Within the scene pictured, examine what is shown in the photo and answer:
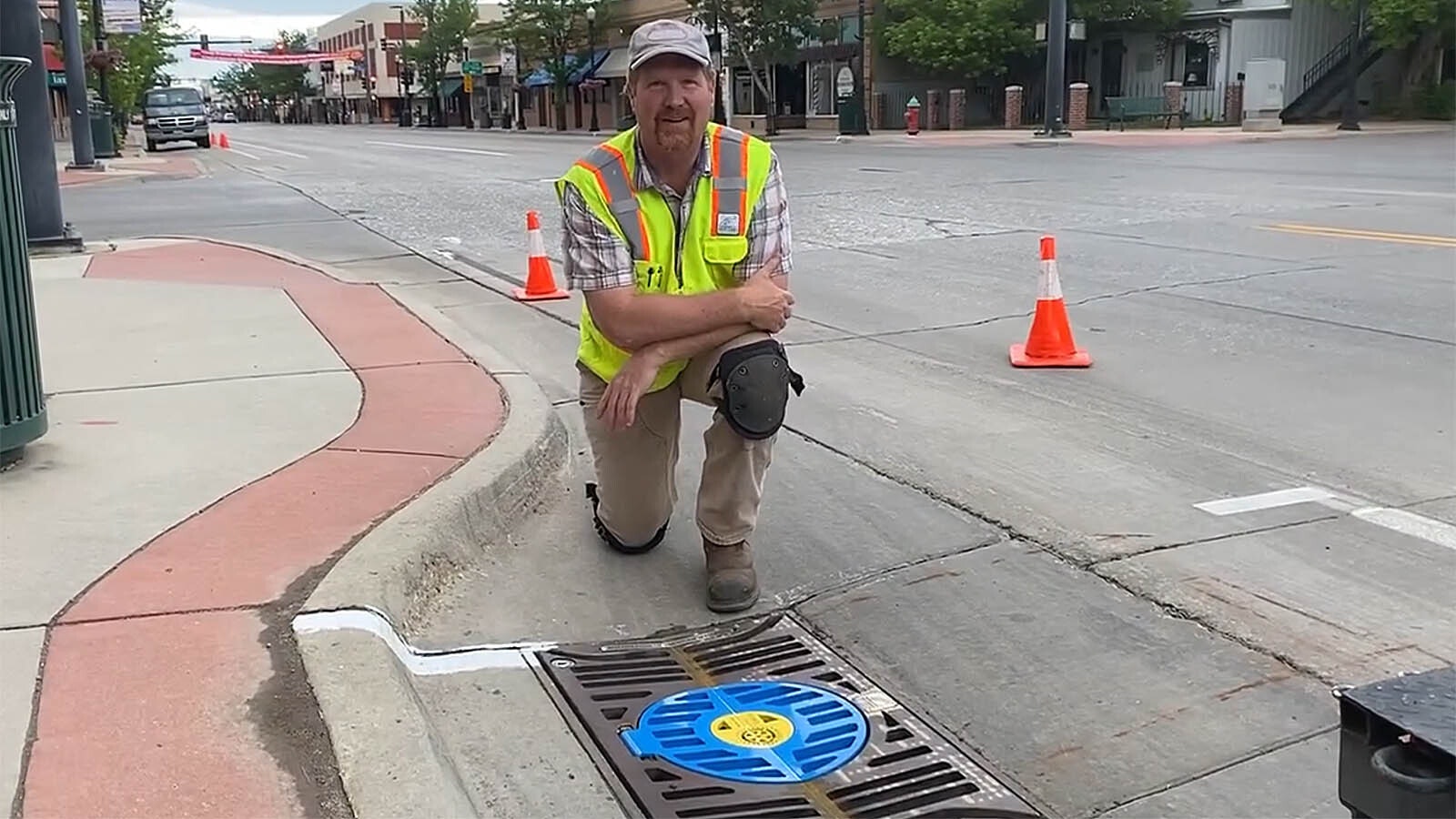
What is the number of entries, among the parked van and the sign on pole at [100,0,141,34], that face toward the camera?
2

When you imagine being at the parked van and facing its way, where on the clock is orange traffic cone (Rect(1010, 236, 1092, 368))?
The orange traffic cone is roughly at 12 o'clock from the parked van.

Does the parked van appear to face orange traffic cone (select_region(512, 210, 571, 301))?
yes

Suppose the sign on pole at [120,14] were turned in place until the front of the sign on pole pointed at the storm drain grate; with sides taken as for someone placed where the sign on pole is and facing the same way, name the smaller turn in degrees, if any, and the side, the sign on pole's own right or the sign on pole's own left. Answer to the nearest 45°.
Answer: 0° — it already faces it

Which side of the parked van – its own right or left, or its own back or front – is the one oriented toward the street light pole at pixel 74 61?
front

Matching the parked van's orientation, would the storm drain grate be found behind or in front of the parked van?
in front

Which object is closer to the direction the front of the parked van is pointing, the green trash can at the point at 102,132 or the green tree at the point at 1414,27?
the green trash can

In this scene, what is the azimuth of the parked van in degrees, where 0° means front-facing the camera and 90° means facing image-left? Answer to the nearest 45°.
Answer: approximately 0°
